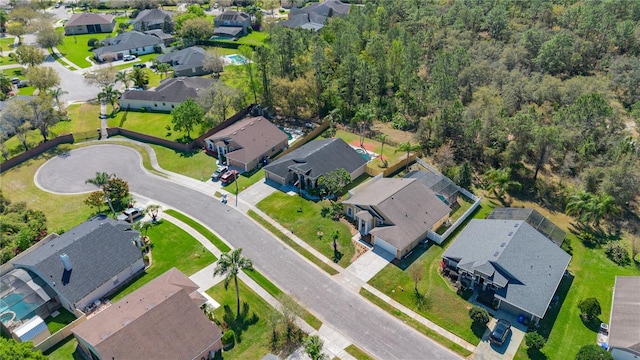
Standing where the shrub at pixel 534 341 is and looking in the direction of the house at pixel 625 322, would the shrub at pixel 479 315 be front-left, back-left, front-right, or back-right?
back-left

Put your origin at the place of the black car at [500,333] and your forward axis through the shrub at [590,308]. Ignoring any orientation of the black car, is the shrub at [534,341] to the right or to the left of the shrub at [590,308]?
right

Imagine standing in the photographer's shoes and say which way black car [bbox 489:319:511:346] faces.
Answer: facing away from the viewer and to the right of the viewer

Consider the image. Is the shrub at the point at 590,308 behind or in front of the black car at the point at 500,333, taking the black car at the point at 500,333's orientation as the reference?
in front

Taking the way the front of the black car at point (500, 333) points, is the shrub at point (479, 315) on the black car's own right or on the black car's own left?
on the black car's own left

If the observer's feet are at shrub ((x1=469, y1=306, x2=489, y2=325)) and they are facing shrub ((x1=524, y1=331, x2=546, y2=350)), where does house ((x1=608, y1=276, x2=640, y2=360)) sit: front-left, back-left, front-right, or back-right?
front-left
